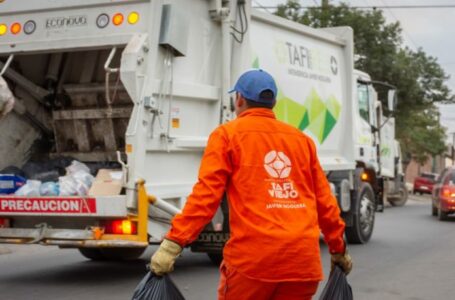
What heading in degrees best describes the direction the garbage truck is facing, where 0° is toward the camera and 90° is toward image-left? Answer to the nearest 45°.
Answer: approximately 225°

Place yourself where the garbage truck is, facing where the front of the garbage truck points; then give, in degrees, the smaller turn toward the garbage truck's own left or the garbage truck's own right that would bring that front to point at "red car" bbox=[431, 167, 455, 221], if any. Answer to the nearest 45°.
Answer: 0° — it already faces it

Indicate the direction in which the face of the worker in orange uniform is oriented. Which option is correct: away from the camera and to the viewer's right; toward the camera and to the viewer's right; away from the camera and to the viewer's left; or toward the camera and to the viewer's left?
away from the camera and to the viewer's left
